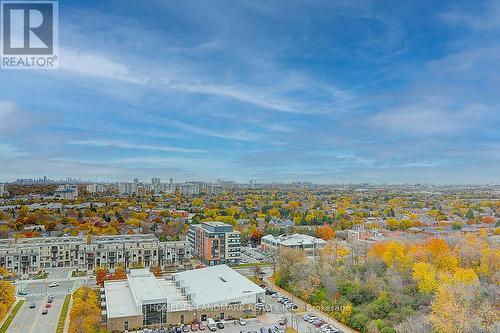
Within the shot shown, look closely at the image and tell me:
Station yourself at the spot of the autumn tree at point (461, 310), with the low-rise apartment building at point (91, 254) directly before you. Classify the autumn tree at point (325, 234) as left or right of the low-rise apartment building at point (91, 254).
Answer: right

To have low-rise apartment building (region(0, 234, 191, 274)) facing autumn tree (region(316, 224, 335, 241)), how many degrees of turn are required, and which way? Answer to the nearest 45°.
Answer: approximately 90° to its left

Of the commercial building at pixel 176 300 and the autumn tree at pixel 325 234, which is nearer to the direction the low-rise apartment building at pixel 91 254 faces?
the commercial building

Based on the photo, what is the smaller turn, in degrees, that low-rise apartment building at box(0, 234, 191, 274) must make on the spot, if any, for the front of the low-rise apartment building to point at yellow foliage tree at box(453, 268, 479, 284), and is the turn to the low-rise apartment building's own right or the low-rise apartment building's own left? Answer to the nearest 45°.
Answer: approximately 45° to the low-rise apartment building's own left

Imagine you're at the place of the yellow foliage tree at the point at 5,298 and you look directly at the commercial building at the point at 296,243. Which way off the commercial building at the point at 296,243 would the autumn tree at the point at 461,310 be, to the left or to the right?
right

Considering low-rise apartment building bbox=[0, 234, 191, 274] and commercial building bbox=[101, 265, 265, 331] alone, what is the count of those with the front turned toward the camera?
2

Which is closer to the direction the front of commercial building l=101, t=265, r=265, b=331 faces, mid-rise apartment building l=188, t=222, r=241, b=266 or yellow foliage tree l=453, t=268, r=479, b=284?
the yellow foliage tree

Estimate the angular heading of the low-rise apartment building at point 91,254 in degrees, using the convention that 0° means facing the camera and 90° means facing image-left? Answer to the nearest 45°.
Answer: approximately 0°

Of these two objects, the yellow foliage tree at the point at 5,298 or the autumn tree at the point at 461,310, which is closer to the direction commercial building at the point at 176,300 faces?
the autumn tree

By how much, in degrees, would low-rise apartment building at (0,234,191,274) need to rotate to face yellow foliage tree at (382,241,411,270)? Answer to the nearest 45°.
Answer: approximately 45° to its left
